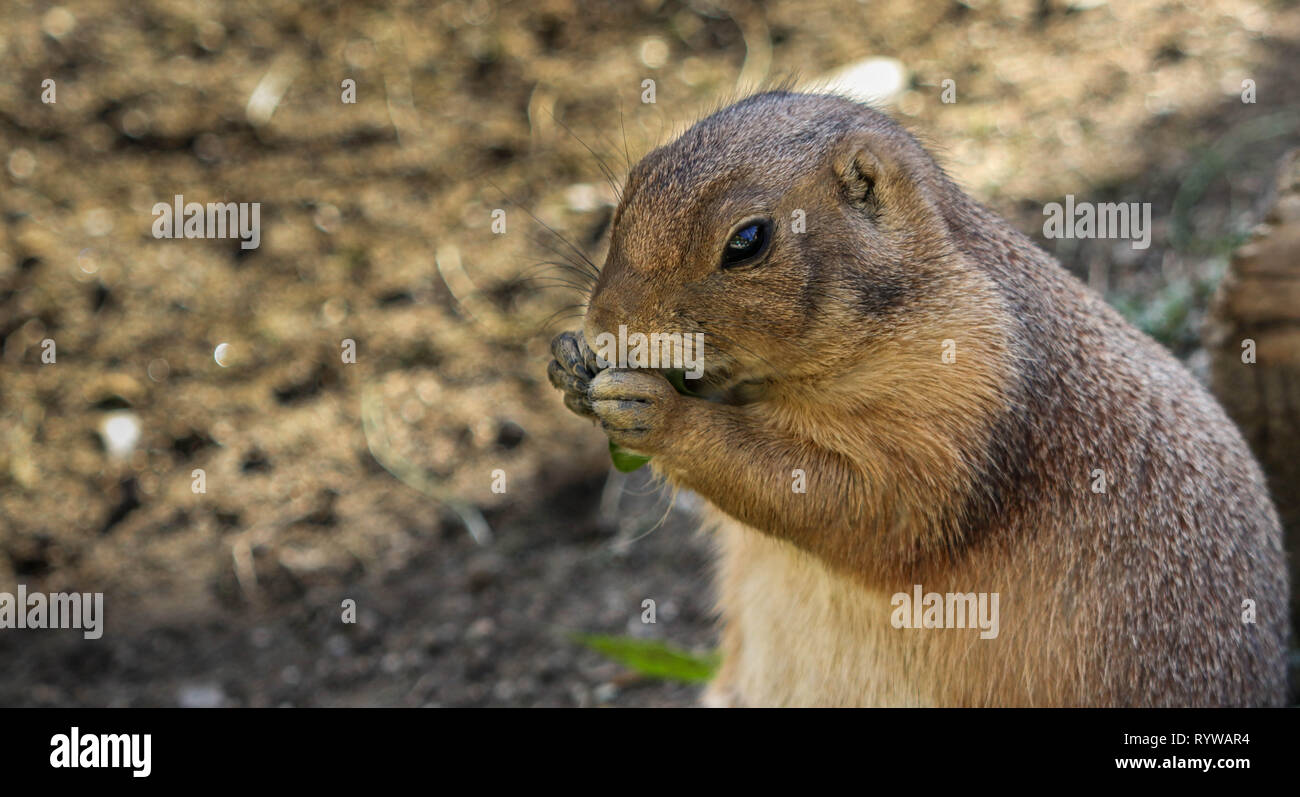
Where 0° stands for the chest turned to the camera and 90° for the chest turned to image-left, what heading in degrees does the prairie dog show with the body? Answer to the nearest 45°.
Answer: approximately 90°
